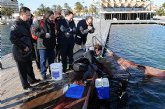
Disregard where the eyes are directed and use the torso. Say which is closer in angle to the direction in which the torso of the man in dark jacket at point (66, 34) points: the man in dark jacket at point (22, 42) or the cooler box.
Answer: the cooler box

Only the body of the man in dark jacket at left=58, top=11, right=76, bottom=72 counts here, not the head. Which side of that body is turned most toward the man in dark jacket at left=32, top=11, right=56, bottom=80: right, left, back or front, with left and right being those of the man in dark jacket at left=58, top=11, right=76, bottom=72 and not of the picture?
right

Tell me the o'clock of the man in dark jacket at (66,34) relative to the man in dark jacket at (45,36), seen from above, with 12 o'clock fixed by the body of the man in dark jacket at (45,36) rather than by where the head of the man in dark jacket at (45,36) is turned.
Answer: the man in dark jacket at (66,34) is roughly at 9 o'clock from the man in dark jacket at (45,36).

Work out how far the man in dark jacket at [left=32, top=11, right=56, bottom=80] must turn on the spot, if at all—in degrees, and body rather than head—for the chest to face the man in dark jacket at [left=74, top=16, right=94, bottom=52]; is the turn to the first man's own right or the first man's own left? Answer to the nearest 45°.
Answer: approximately 90° to the first man's own left

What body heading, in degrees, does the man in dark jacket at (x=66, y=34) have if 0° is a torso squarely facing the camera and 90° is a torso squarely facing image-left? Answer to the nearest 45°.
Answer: approximately 315°

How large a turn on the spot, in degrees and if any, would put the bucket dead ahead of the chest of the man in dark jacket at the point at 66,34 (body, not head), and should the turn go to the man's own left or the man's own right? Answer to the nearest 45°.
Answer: approximately 45° to the man's own right

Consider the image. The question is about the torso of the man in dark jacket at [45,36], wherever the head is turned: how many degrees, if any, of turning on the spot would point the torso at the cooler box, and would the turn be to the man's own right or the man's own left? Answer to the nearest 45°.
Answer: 0° — they already face it
